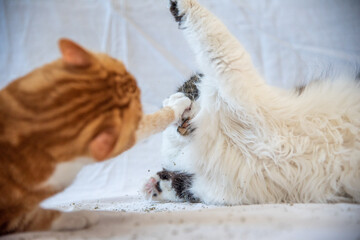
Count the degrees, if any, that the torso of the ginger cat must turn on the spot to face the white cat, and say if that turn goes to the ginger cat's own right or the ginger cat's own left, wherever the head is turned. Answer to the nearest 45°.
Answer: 0° — it already faces it

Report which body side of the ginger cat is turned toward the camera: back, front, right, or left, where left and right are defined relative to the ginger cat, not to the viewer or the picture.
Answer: right
